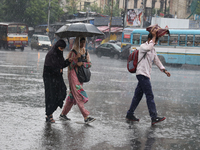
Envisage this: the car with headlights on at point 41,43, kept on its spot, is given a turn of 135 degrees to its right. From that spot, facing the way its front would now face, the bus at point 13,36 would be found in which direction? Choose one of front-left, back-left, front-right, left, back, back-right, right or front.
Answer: front-left

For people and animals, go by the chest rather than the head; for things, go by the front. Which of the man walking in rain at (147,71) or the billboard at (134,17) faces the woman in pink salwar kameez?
the billboard

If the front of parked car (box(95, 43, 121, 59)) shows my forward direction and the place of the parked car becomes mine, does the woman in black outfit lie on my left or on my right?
on my right

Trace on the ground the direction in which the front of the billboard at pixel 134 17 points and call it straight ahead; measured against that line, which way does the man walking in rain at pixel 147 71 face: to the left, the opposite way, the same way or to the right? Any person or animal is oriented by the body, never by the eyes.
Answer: to the left

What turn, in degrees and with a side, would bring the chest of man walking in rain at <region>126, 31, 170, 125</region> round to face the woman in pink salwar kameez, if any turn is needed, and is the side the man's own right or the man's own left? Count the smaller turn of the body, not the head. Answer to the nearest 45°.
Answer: approximately 180°

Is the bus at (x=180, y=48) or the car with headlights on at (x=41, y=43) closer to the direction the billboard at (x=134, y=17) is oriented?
the bus

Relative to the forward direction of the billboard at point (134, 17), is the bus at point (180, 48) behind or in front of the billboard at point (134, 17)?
in front

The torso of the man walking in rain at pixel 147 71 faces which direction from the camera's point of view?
to the viewer's right

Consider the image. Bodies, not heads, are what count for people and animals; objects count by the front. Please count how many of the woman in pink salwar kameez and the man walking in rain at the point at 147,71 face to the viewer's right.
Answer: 2

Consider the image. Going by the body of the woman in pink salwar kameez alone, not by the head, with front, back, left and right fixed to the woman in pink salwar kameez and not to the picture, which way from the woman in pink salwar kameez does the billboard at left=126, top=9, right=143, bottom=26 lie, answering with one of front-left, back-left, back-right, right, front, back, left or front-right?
left

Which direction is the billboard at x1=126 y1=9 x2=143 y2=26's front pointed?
toward the camera

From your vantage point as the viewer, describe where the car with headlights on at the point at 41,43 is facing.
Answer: facing the viewer and to the right of the viewer

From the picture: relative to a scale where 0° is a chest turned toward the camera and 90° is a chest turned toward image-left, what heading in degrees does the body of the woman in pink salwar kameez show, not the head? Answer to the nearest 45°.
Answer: approximately 270°

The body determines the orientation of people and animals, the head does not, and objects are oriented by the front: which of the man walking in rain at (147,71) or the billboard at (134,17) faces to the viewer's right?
the man walking in rain

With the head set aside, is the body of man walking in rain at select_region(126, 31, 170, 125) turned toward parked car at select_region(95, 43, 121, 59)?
no

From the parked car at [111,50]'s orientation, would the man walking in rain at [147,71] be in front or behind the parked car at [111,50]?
in front

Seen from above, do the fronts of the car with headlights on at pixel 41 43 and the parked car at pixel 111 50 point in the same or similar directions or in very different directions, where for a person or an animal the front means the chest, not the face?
same or similar directions
